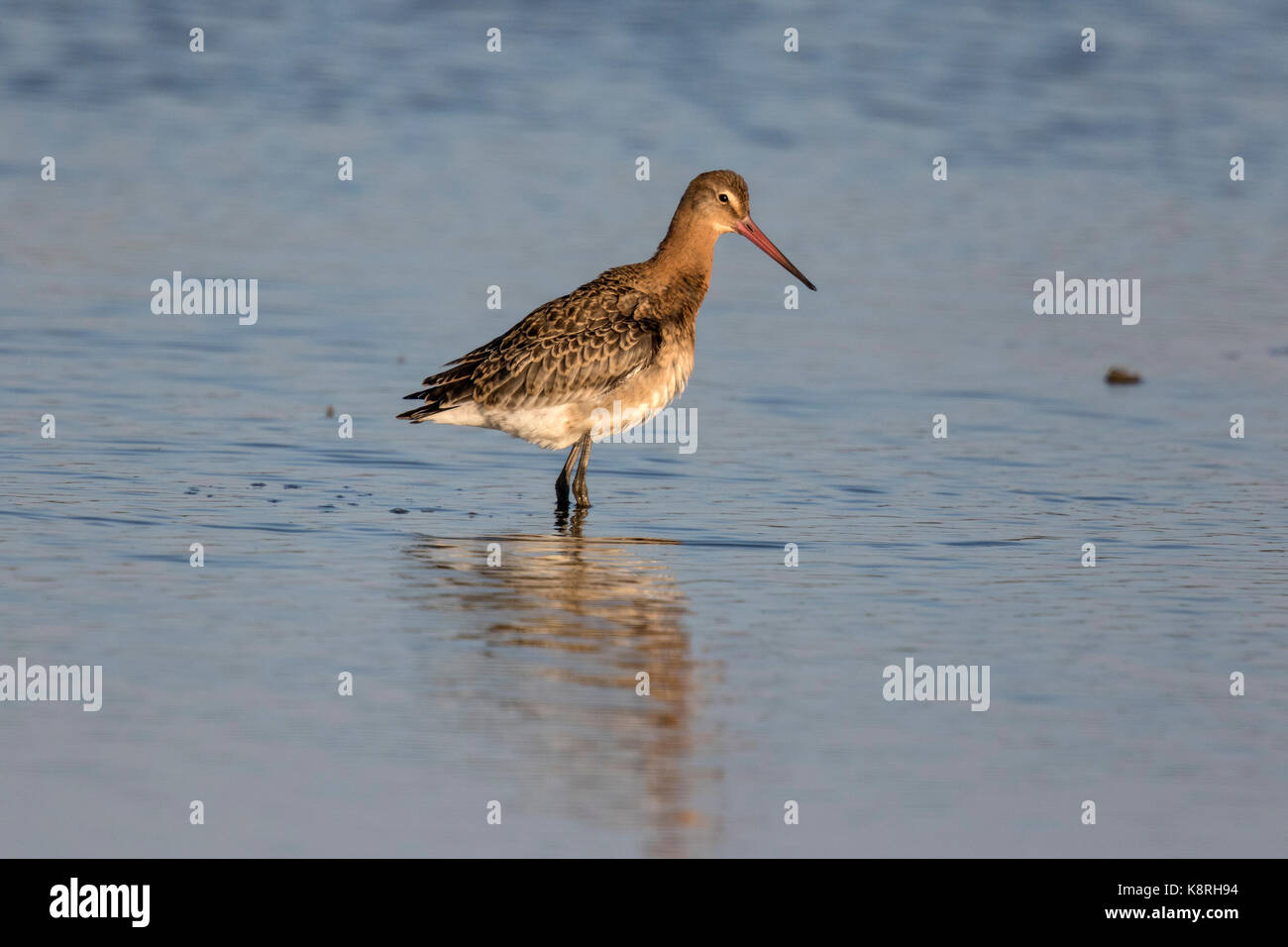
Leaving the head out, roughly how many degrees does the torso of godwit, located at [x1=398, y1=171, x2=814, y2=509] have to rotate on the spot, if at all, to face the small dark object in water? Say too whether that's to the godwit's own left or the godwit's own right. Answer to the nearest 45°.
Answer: approximately 45° to the godwit's own left

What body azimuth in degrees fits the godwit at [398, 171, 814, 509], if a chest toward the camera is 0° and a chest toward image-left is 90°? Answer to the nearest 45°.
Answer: approximately 270°
